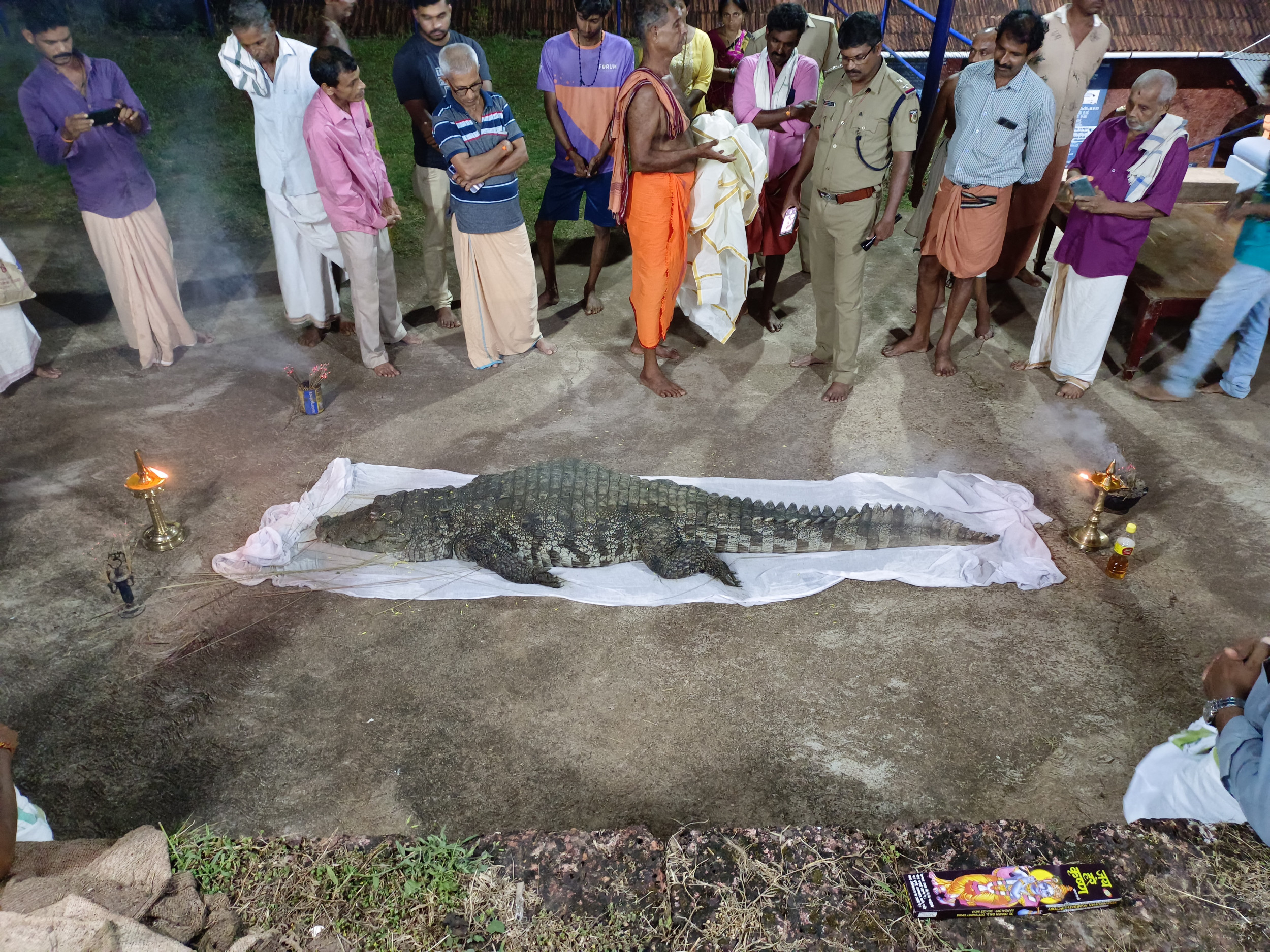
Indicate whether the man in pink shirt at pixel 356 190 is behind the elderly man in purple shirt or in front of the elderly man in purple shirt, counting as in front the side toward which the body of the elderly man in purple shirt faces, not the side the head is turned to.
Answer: in front

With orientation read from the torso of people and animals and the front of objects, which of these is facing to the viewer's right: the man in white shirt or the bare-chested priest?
the bare-chested priest

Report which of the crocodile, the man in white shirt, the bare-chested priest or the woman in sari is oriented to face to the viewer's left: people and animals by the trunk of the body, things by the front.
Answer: the crocodile

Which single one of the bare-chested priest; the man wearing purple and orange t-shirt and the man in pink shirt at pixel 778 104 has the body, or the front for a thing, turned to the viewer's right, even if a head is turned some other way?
the bare-chested priest

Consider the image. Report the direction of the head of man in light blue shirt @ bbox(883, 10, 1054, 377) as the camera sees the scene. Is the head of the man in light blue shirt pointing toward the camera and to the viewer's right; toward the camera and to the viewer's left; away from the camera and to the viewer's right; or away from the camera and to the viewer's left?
toward the camera and to the viewer's left

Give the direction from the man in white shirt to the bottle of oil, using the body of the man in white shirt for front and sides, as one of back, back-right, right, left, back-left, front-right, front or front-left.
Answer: front-left

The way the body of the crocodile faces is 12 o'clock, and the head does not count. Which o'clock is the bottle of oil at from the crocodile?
The bottle of oil is roughly at 6 o'clock from the crocodile.

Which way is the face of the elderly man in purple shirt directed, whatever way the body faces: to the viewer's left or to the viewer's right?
to the viewer's left

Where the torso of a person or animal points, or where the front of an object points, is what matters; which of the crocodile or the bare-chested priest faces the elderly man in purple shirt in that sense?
the bare-chested priest

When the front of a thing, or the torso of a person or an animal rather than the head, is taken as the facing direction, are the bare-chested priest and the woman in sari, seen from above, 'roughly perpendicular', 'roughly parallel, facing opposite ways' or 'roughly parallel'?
roughly perpendicular

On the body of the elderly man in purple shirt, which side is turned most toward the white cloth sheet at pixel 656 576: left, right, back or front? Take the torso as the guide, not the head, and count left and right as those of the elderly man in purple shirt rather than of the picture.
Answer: front

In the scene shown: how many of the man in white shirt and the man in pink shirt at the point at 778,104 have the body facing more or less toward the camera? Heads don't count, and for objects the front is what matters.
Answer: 2

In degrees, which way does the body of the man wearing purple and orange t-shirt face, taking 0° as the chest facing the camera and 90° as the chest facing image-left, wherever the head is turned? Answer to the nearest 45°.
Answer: approximately 0°

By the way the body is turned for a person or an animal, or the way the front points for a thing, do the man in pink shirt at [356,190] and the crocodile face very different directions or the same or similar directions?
very different directions

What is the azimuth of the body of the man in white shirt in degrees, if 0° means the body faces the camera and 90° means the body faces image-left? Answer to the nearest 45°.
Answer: approximately 0°

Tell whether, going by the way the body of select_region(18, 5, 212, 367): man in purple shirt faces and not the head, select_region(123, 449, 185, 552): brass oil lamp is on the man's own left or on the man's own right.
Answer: on the man's own right

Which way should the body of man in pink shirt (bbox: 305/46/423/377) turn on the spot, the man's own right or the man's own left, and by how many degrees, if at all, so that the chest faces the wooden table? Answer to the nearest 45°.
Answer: approximately 45° to the man's own left
